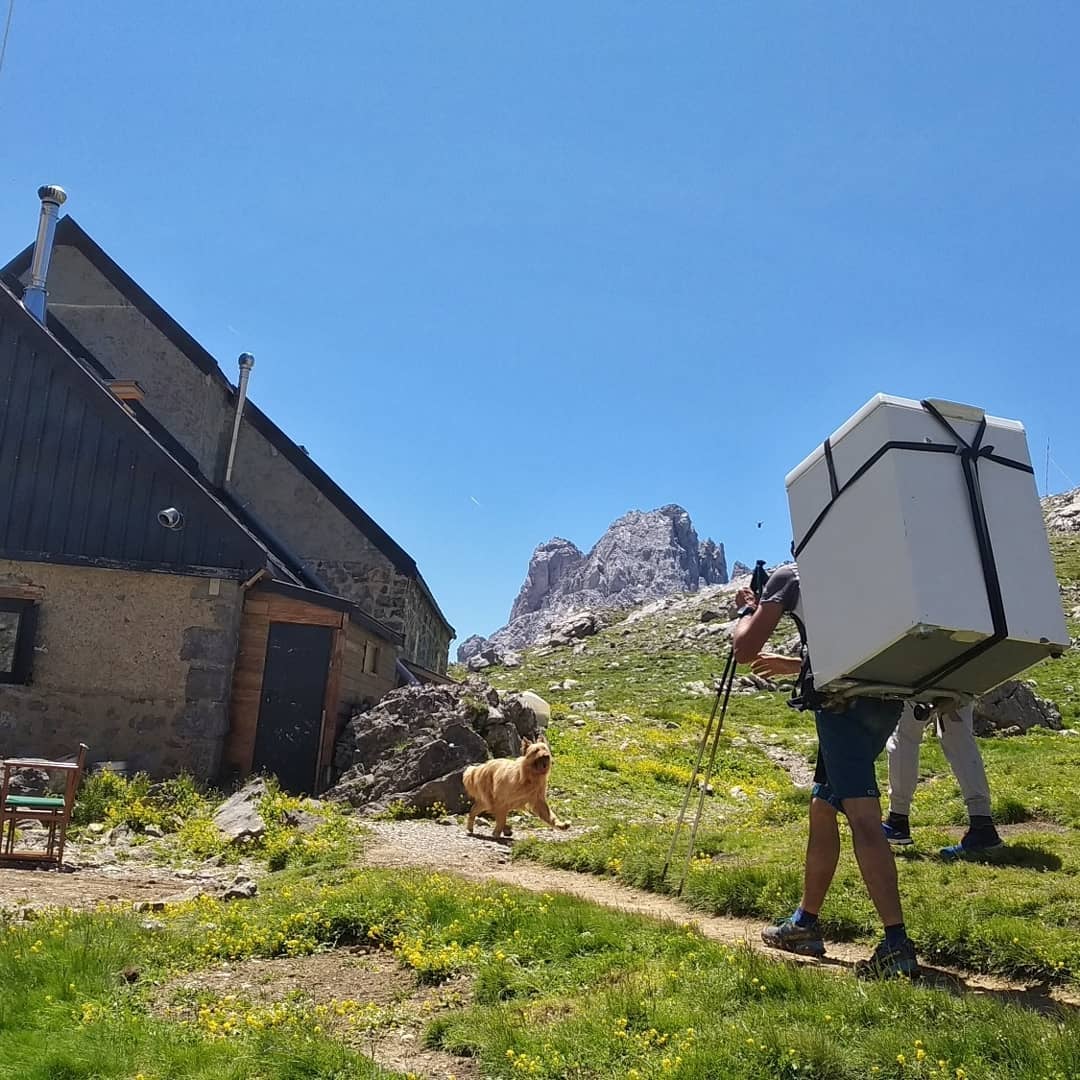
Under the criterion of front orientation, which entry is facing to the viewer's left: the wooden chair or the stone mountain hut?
the wooden chair

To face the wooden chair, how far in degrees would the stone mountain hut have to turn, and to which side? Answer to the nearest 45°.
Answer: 0° — it already faces it

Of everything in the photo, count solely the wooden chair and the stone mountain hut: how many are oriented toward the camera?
1

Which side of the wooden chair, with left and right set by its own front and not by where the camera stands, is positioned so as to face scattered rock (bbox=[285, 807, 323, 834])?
back

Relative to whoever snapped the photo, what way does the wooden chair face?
facing to the left of the viewer

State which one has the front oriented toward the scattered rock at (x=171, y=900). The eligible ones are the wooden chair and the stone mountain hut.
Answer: the stone mountain hut

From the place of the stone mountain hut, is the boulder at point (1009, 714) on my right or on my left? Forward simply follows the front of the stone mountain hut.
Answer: on my left

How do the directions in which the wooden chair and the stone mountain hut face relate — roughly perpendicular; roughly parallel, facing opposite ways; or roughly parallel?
roughly perpendicular

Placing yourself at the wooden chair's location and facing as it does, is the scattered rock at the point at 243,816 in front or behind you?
behind

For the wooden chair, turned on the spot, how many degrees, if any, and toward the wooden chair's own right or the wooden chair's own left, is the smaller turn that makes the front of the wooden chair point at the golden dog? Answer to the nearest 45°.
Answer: approximately 180°
